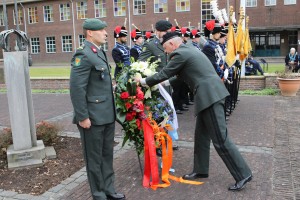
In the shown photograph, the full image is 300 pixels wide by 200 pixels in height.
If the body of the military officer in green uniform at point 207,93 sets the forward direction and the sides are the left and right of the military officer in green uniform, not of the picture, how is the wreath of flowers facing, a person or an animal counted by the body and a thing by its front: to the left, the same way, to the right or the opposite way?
to the left

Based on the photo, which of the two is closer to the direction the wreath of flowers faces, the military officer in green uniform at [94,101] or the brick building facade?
the military officer in green uniform

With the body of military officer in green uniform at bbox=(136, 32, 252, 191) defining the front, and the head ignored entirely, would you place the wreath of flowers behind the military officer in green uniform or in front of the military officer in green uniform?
in front

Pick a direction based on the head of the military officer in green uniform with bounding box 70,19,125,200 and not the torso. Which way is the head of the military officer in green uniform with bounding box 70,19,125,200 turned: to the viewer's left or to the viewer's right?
to the viewer's right

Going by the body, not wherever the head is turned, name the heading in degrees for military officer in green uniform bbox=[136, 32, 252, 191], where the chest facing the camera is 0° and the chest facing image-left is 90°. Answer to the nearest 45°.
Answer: approximately 90°

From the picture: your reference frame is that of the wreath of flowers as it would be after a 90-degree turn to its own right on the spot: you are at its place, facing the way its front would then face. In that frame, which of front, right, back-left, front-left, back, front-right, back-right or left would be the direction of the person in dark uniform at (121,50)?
right

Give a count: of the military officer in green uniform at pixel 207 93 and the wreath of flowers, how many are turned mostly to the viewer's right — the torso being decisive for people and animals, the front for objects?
0
